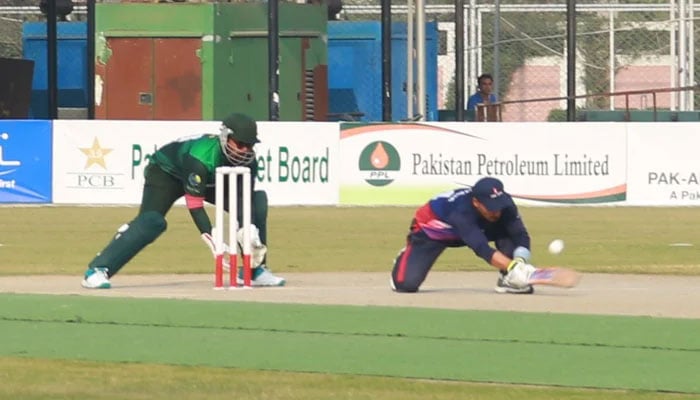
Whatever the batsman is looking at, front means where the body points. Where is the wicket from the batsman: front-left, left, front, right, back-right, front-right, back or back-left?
back-right

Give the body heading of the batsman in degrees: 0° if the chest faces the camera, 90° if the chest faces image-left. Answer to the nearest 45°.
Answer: approximately 315°

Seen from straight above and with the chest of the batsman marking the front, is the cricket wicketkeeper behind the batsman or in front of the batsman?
behind
